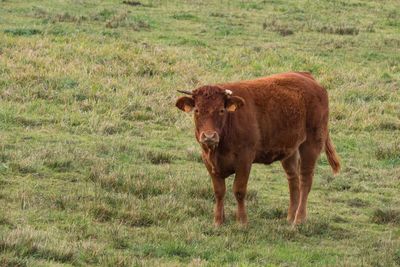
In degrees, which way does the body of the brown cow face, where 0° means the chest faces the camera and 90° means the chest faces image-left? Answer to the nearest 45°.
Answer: approximately 45°
